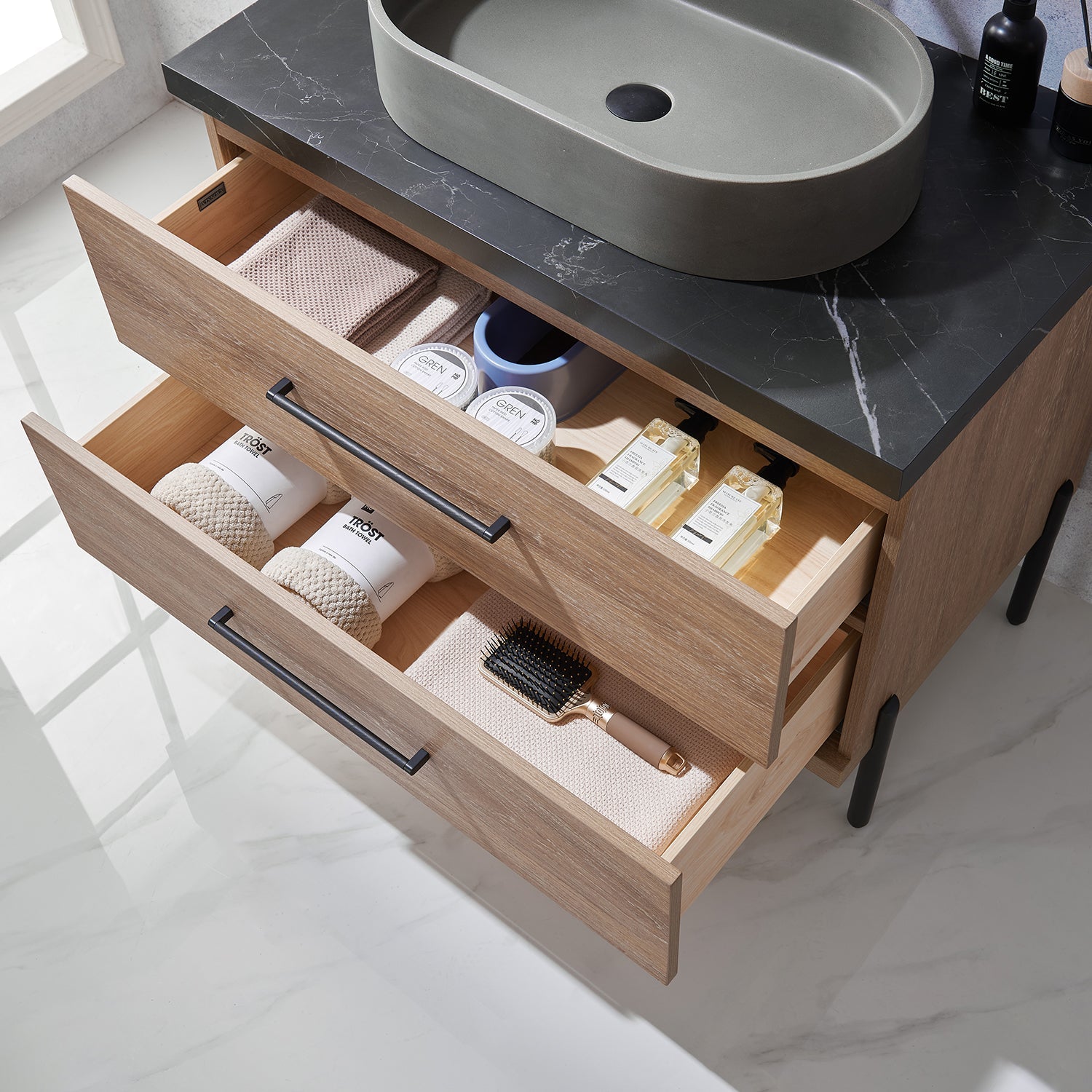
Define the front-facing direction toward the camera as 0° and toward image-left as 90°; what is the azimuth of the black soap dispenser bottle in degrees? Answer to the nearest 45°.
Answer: approximately 45°
